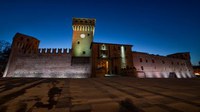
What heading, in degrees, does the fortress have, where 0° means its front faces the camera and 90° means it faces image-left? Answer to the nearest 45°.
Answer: approximately 0°
